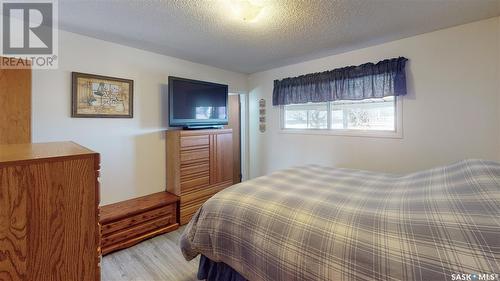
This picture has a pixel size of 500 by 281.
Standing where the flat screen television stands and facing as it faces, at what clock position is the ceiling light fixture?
The ceiling light fixture is roughly at 1 o'clock from the flat screen television.

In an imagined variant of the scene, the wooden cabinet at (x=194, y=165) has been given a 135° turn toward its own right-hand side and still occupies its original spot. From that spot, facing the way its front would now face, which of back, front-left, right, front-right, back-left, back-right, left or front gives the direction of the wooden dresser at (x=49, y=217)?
left

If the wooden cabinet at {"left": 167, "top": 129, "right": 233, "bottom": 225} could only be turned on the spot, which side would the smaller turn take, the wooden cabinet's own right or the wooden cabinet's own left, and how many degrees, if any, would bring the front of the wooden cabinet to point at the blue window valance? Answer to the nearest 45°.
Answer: approximately 45° to the wooden cabinet's own left

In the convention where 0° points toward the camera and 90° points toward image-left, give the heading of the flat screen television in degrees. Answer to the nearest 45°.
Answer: approximately 315°

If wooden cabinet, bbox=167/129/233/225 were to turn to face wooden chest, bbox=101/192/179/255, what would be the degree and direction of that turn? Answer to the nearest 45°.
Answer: approximately 90° to its right

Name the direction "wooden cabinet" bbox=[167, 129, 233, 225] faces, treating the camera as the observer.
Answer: facing the viewer and to the right of the viewer

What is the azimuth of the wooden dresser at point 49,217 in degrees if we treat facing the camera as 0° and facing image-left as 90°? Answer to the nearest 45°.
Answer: approximately 270°

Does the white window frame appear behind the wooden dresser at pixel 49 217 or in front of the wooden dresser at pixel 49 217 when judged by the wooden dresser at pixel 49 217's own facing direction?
in front

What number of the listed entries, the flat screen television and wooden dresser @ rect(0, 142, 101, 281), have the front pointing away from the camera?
0

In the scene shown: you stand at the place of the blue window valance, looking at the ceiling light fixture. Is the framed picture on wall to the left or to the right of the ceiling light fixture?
right
